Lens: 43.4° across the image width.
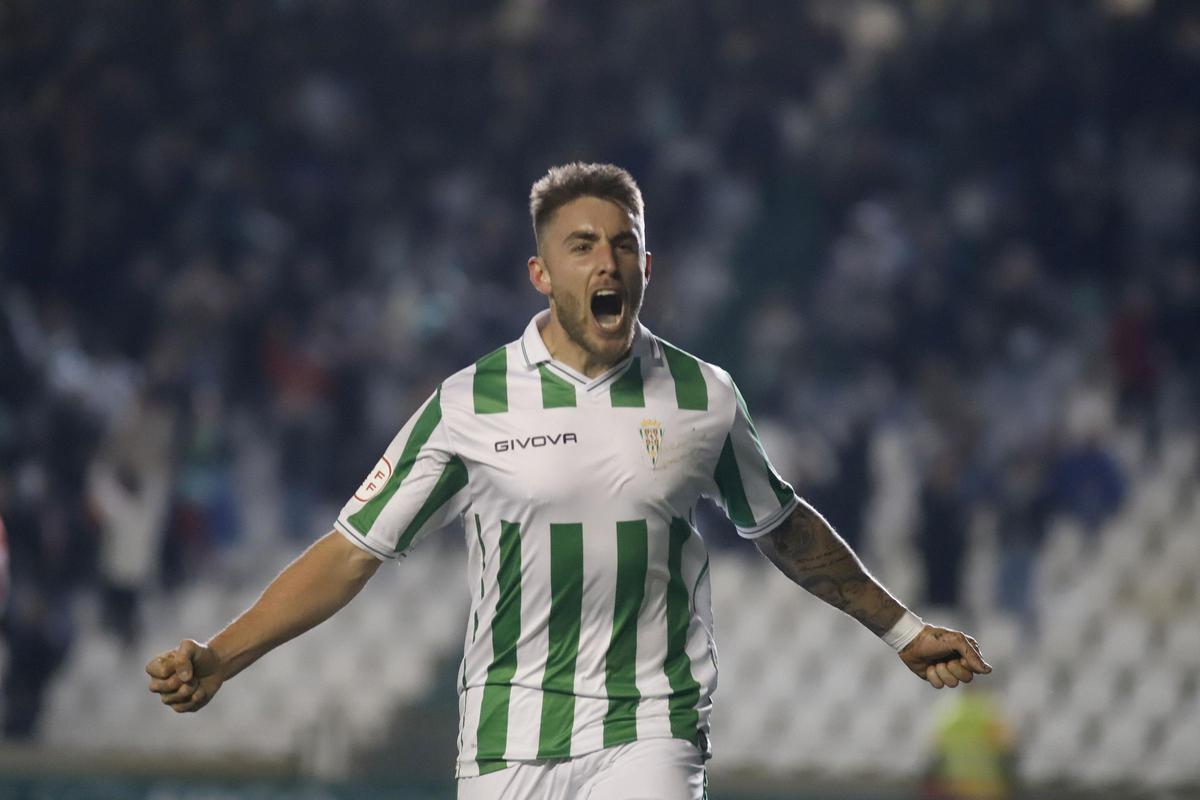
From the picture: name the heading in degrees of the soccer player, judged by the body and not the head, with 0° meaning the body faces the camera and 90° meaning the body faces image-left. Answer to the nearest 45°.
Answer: approximately 0°

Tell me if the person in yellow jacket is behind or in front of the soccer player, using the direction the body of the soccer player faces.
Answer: behind
